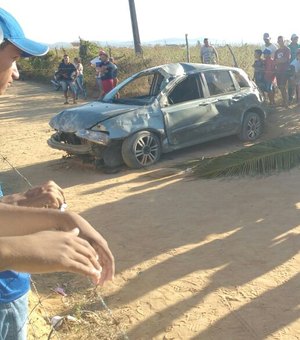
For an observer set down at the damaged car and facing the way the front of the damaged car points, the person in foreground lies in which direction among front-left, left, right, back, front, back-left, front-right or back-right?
front-left

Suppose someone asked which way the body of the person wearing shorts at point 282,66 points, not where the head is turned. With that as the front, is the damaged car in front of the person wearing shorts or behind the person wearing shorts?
in front

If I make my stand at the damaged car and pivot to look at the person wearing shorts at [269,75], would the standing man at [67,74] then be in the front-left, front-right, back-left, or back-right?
front-left

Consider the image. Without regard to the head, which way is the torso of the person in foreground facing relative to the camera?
to the viewer's right

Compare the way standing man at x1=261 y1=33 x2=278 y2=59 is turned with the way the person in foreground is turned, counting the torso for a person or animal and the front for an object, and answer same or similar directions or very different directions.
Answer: very different directions

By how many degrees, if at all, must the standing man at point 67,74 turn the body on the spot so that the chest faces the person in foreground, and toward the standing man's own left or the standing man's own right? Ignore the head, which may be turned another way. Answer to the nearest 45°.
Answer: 0° — they already face them

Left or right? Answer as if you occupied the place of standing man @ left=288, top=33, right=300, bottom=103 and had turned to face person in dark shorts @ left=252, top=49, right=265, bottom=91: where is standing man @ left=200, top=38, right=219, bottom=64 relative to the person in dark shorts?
right

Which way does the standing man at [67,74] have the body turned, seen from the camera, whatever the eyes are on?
toward the camera

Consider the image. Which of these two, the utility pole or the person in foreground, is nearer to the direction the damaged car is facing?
the person in foreground

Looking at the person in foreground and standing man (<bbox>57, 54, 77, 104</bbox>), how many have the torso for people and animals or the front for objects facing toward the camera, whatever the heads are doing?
1

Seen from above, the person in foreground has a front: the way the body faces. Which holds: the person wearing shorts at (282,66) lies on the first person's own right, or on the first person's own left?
on the first person's own left

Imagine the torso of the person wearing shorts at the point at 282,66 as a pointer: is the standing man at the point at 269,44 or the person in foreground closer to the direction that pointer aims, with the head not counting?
the person in foreground

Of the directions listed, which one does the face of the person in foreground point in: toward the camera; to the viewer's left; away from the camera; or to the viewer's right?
to the viewer's right

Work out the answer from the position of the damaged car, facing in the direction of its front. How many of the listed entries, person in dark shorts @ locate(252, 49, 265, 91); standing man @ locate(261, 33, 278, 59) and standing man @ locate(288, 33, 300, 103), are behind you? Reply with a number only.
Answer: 3

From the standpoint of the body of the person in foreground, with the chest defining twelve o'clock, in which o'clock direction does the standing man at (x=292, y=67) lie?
The standing man is roughly at 10 o'clock from the person in foreground.
